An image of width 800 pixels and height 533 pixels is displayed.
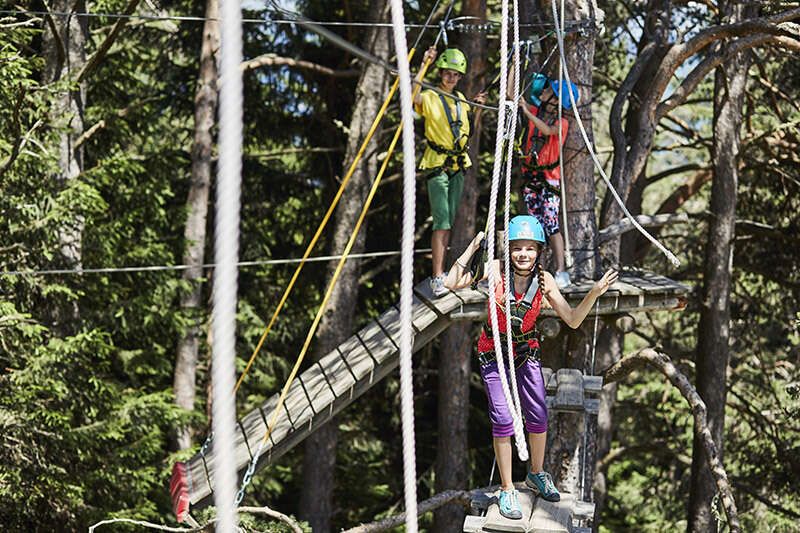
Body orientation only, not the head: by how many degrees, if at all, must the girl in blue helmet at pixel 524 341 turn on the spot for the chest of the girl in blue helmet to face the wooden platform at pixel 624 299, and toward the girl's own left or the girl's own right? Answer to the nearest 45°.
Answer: approximately 180°

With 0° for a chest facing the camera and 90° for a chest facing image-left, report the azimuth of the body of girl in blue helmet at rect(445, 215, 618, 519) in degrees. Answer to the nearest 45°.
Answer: approximately 0°

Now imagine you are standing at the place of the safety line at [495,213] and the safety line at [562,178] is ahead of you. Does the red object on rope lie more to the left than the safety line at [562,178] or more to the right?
left

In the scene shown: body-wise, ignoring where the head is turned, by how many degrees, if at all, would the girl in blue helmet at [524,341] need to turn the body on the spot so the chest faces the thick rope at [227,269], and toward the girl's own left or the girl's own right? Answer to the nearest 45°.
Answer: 0° — they already face it

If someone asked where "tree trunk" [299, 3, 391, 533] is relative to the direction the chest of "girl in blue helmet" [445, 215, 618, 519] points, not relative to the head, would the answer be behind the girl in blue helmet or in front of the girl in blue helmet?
behind

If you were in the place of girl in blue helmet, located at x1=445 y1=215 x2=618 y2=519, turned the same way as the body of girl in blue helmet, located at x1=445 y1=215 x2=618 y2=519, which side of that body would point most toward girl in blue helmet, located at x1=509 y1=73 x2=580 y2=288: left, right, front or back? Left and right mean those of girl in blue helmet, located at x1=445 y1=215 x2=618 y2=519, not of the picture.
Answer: back
